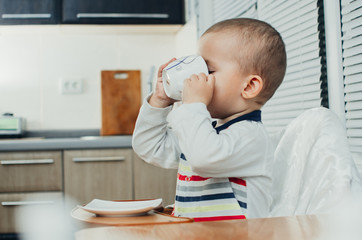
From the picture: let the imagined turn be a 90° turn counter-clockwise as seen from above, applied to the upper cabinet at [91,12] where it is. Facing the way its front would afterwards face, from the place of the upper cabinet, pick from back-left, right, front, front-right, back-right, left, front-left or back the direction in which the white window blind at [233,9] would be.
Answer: front-right

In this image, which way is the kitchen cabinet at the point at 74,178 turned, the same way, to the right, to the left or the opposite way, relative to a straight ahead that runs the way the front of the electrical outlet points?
the same way

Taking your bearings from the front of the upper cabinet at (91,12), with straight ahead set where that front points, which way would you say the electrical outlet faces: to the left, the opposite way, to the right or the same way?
the same way

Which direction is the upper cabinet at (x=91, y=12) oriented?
toward the camera

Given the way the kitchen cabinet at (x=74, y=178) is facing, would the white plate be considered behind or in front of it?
in front

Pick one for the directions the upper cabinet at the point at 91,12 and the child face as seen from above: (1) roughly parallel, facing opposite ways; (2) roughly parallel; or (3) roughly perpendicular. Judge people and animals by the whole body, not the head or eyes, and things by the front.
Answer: roughly perpendicular

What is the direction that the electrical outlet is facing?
toward the camera

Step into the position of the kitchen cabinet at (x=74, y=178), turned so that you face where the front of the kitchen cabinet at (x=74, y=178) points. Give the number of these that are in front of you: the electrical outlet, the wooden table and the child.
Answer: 2

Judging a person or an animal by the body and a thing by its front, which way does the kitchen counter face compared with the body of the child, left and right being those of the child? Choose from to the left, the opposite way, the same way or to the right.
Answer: to the left

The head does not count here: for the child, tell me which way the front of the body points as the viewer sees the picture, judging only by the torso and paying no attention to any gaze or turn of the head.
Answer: to the viewer's left

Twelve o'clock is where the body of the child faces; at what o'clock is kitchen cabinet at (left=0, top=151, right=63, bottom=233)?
The kitchen cabinet is roughly at 2 o'clock from the child.

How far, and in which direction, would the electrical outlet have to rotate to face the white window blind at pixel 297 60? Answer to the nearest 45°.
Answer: approximately 45° to its left

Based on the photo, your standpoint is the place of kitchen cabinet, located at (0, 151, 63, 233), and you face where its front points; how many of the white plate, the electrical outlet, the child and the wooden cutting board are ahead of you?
2

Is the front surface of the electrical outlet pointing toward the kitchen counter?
yes

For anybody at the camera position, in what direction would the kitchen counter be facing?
facing the viewer

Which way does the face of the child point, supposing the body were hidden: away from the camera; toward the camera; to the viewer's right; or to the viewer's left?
to the viewer's left

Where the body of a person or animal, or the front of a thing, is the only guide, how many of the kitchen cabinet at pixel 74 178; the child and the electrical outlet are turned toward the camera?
2
